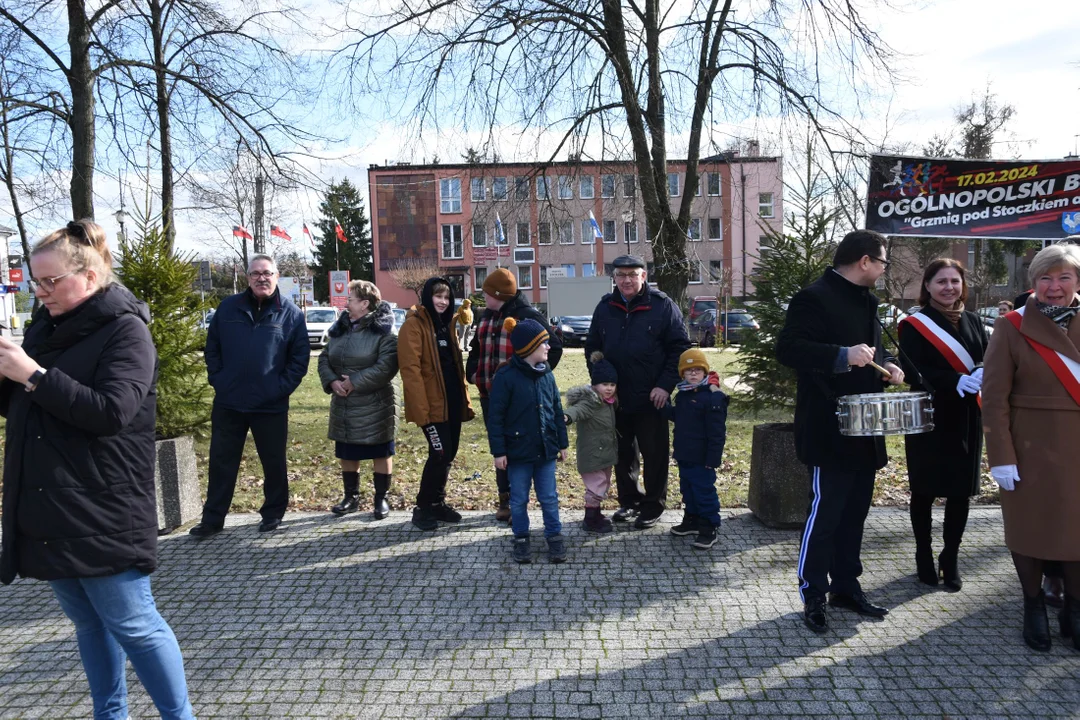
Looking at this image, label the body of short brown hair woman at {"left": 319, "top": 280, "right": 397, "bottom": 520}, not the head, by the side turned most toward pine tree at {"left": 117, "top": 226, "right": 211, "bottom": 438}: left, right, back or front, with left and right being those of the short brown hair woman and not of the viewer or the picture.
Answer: right

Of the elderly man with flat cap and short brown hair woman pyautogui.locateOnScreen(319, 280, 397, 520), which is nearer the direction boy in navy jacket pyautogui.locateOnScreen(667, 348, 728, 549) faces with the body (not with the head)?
the short brown hair woman

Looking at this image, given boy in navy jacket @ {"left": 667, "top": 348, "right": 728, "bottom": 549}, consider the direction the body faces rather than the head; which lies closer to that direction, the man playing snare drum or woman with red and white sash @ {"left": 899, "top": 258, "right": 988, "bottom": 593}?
the man playing snare drum

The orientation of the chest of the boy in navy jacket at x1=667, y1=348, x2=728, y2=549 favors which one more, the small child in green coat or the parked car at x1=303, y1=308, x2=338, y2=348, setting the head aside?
the small child in green coat

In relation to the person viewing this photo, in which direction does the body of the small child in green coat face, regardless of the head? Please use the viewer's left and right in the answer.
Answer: facing the viewer and to the right of the viewer

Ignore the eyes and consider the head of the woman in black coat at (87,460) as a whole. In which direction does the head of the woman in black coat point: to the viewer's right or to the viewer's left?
to the viewer's left

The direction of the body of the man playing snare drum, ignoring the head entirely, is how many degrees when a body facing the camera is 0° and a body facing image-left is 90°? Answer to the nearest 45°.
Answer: approximately 315°

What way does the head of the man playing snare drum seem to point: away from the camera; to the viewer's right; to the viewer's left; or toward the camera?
to the viewer's right

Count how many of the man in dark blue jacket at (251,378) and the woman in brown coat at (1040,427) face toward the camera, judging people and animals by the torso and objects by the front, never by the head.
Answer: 2

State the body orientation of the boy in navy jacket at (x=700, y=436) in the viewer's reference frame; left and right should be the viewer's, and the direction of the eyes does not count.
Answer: facing the viewer and to the left of the viewer

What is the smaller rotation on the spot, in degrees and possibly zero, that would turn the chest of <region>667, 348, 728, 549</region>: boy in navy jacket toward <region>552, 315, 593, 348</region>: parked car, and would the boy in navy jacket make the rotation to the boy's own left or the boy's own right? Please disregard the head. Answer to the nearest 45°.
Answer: approximately 135° to the boy's own right
